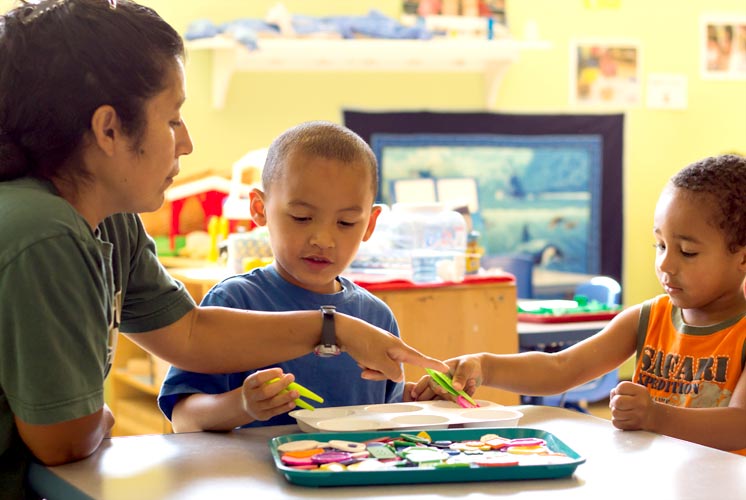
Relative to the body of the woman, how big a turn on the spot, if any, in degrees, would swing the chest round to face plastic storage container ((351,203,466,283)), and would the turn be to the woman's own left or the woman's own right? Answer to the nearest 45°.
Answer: approximately 90° to the woman's own left

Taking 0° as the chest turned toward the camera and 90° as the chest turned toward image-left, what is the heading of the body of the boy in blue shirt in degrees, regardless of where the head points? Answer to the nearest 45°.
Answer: approximately 0°

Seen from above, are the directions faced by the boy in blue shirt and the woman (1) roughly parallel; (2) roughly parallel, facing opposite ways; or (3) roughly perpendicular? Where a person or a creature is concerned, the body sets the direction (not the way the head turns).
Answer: roughly perpendicular

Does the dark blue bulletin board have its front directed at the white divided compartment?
yes

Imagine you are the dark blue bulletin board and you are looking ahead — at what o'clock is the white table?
The white table is roughly at 12 o'clock from the dark blue bulletin board.

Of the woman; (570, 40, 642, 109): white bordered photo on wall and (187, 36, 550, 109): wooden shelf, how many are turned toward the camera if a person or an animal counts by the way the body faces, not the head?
2

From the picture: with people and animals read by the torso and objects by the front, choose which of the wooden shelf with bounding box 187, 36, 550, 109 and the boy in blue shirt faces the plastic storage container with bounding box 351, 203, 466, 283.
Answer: the wooden shelf

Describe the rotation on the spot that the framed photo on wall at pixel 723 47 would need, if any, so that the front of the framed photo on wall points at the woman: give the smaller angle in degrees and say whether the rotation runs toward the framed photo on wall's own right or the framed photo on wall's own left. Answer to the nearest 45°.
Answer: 0° — it already faces them

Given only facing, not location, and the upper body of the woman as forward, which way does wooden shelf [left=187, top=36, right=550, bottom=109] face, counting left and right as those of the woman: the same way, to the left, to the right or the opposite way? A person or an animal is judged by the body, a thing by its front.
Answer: to the right

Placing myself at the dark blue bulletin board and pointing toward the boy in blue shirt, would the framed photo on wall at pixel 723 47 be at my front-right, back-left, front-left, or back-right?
back-left

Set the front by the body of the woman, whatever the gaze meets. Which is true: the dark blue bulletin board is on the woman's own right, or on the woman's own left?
on the woman's own left
